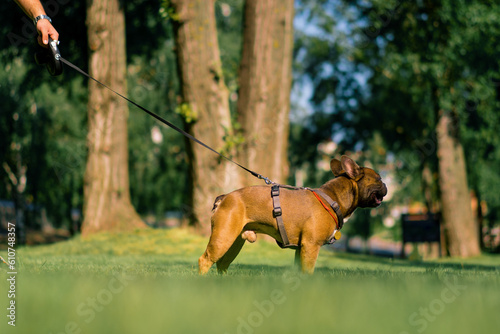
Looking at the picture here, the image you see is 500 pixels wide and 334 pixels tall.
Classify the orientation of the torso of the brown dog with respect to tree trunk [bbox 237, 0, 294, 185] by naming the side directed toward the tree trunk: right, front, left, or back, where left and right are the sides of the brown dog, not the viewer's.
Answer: left

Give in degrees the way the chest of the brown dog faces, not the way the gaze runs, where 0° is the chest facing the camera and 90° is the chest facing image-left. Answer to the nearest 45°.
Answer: approximately 270°

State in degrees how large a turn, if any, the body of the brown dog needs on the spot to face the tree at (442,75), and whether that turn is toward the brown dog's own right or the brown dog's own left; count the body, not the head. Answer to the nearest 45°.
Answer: approximately 90° to the brown dog's own left
